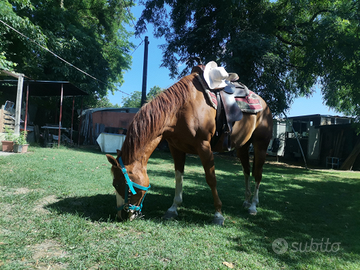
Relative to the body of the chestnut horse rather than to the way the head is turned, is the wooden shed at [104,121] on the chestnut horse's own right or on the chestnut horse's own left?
on the chestnut horse's own right

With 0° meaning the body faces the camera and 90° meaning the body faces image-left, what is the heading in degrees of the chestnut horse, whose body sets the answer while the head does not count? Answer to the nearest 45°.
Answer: approximately 45°
